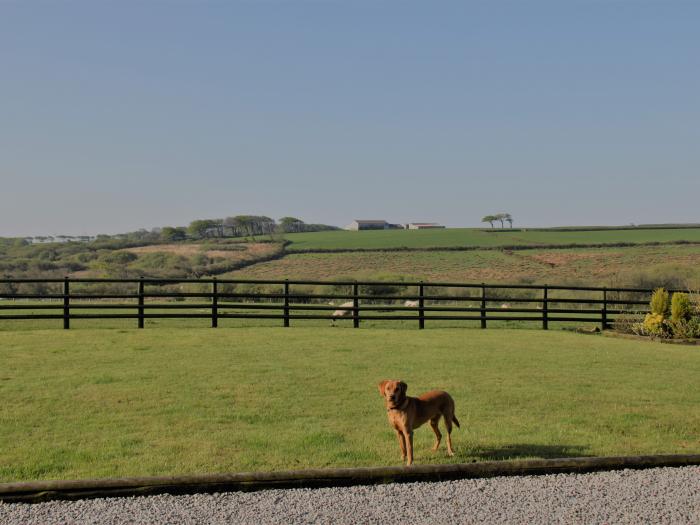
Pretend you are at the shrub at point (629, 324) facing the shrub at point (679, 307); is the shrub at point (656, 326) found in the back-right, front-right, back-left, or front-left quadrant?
front-right

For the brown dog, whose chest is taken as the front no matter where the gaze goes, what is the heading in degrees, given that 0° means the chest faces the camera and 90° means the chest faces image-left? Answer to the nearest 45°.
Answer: approximately 45°

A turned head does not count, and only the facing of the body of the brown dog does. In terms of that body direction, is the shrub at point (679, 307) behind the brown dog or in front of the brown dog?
behind

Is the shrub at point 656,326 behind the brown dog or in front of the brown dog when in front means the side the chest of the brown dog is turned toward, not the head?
behind

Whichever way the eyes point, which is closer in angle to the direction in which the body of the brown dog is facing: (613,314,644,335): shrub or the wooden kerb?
the wooden kerb

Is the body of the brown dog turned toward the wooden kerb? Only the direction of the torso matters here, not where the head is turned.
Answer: yes

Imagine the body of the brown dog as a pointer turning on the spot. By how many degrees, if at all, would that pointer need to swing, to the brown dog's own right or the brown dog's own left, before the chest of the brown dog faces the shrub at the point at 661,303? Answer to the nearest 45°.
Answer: approximately 180°

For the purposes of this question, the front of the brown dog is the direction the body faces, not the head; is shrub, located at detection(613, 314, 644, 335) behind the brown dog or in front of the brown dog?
behind

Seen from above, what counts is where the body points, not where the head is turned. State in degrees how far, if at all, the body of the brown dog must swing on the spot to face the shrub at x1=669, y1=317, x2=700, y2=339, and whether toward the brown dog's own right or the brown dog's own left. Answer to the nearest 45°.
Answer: approximately 180°
